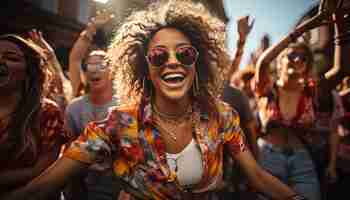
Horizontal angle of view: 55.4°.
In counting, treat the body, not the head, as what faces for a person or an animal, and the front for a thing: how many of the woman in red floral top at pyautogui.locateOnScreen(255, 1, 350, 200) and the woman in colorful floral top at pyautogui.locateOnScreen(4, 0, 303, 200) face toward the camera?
2

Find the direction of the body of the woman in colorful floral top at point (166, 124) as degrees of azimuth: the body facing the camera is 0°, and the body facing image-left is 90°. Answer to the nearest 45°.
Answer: approximately 0°

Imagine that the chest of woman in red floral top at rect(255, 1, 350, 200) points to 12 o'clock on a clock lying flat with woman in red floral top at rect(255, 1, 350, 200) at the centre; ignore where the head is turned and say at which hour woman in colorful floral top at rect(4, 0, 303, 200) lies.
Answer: woman in colorful floral top at rect(4, 0, 303, 200) is roughly at 1 o'clock from woman in red floral top at rect(255, 1, 350, 200).

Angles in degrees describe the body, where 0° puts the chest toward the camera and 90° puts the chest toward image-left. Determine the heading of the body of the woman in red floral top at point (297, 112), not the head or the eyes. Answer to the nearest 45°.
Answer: approximately 0°

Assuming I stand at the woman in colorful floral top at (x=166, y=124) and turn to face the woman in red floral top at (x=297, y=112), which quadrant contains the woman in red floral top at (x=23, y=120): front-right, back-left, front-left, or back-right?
back-left

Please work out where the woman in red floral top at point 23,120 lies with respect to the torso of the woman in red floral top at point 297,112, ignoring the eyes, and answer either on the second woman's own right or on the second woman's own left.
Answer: on the second woman's own right

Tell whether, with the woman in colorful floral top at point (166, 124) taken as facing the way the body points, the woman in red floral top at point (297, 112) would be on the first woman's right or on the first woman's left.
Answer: on the first woman's left

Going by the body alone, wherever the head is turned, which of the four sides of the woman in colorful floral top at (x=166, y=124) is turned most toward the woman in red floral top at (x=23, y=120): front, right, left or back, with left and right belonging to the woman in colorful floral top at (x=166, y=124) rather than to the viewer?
right
